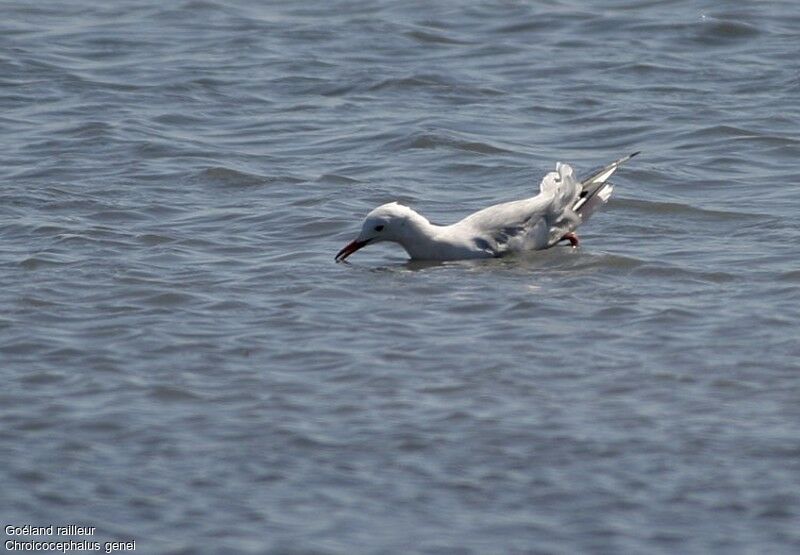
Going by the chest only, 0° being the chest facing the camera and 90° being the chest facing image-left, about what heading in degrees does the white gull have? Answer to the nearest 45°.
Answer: approximately 90°
